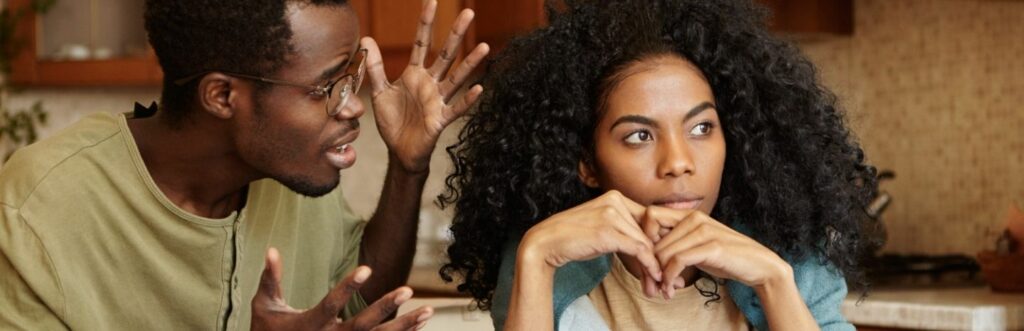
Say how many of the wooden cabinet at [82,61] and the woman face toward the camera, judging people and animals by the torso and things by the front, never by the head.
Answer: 2

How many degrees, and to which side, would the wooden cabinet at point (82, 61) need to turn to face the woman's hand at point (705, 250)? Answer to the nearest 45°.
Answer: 0° — it already faces it

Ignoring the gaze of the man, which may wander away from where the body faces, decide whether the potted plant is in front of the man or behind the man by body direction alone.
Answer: behind

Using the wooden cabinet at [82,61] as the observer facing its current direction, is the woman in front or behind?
in front

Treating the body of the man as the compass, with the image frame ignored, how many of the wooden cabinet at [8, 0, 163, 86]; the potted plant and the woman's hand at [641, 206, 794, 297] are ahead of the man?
1

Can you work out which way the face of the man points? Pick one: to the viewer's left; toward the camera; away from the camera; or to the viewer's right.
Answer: to the viewer's right

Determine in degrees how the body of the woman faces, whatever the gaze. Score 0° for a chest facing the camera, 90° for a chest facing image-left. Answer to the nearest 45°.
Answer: approximately 0°

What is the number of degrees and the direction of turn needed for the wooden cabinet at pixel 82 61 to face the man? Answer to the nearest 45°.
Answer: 0° — it already faces them

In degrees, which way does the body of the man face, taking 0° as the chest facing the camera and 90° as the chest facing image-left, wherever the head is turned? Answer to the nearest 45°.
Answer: approximately 315°
